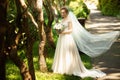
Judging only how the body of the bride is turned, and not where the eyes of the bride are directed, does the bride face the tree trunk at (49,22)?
no

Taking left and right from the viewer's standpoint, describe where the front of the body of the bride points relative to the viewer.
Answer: facing the viewer and to the left of the viewer

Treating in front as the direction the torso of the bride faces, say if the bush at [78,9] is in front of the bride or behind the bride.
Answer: behind
